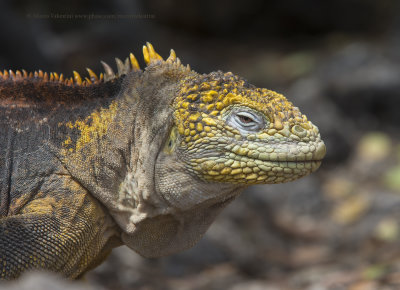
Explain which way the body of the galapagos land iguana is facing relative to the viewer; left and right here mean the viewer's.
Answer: facing to the right of the viewer
